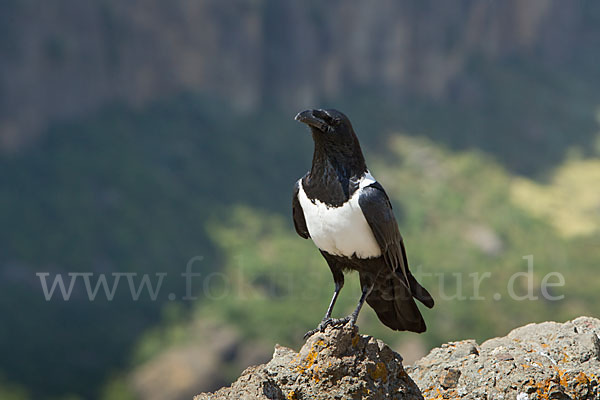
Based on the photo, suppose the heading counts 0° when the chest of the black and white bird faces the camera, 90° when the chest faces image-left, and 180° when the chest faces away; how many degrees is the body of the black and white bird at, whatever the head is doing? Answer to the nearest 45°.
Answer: approximately 45°
